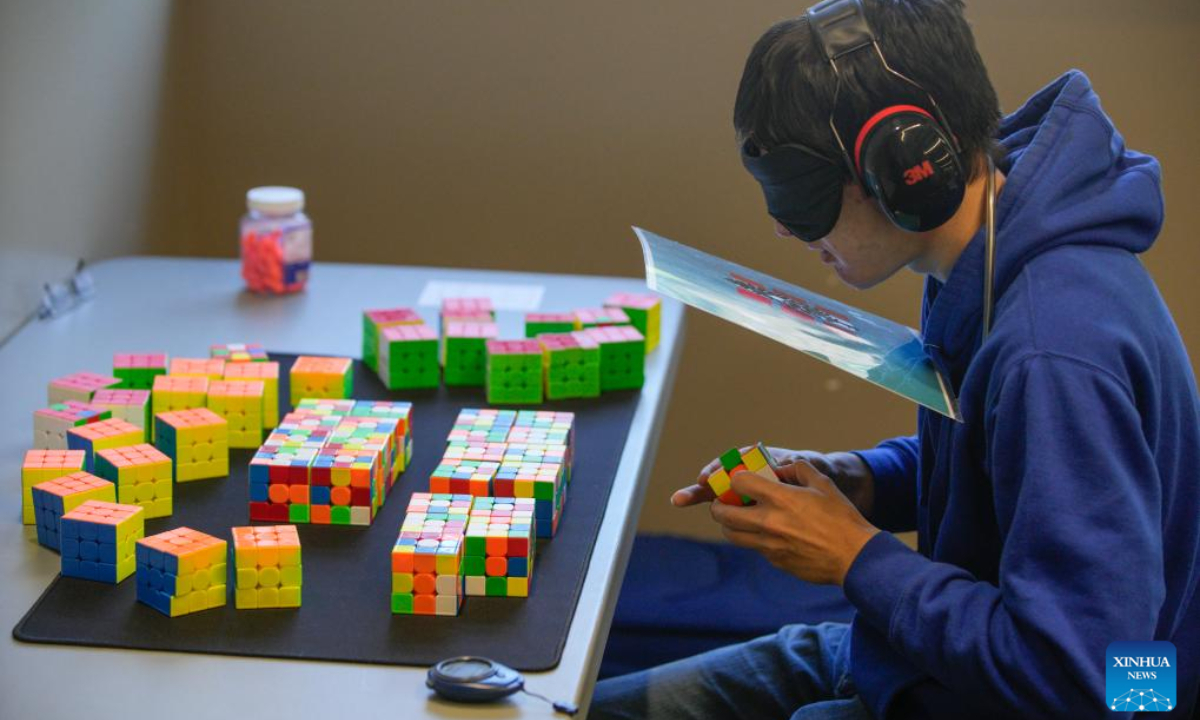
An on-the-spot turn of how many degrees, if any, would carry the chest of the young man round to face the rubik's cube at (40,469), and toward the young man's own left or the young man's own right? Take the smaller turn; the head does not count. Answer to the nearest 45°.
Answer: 0° — they already face it

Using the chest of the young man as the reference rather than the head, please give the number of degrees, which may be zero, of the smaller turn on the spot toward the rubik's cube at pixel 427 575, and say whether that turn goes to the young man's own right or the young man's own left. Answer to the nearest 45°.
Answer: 0° — they already face it

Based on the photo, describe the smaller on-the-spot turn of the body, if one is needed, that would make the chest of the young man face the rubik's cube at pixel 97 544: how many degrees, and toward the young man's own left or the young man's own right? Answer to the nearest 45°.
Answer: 0° — they already face it

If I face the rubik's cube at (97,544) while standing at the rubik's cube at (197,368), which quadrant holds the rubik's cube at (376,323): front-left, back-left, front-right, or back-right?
back-left

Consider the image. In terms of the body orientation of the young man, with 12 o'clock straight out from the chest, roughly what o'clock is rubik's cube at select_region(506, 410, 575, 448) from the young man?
The rubik's cube is roughly at 1 o'clock from the young man.

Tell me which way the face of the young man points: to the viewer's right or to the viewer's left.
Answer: to the viewer's left

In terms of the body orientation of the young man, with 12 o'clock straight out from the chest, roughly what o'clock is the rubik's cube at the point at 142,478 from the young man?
The rubik's cube is roughly at 12 o'clock from the young man.

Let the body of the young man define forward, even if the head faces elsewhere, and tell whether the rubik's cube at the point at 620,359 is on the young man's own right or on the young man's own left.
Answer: on the young man's own right

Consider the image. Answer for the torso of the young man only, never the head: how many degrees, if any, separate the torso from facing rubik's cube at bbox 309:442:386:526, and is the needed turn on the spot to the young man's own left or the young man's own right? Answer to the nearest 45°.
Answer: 0° — they already face it

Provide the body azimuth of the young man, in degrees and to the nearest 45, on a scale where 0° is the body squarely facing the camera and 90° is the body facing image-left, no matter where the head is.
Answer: approximately 90°

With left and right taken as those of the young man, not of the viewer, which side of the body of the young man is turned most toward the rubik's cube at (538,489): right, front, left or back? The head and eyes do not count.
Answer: front

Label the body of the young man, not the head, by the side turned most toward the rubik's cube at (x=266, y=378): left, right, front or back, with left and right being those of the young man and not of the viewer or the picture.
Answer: front

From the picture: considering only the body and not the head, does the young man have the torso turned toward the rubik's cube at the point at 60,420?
yes

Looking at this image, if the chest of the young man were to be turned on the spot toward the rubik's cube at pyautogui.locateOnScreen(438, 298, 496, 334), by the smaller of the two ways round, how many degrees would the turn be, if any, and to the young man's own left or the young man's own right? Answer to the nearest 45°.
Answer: approximately 45° to the young man's own right
